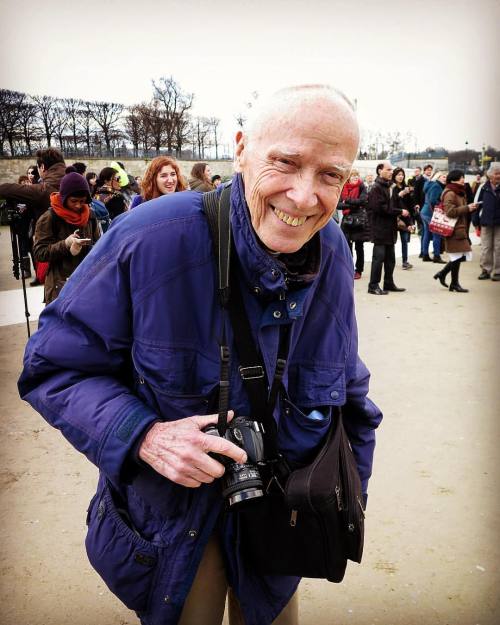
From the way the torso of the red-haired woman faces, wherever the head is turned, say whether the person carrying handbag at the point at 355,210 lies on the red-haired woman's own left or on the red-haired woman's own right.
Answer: on the red-haired woman's own left

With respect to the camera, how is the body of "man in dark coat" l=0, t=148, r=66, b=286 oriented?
to the viewer's left

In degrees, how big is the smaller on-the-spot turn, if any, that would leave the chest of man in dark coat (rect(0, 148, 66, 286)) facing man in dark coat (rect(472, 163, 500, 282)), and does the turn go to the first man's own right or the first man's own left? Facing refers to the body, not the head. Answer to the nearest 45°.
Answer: approximately 180°

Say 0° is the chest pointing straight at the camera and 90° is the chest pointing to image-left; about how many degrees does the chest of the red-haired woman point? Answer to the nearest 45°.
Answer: approximately 315°

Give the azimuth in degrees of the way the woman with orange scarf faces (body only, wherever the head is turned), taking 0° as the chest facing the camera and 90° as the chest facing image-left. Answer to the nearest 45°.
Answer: approximately 315°

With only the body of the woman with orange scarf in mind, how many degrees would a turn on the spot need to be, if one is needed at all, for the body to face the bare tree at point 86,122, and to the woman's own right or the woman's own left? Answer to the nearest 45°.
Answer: approximately 135° to the woman's own left

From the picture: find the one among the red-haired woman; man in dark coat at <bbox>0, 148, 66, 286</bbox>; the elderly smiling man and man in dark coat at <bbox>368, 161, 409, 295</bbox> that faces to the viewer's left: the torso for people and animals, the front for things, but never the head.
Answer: man in dark coat at <bbox>0, 148, 66, 286</bbox>

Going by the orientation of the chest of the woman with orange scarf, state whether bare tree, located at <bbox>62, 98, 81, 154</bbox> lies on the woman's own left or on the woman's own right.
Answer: on the woman's own left
